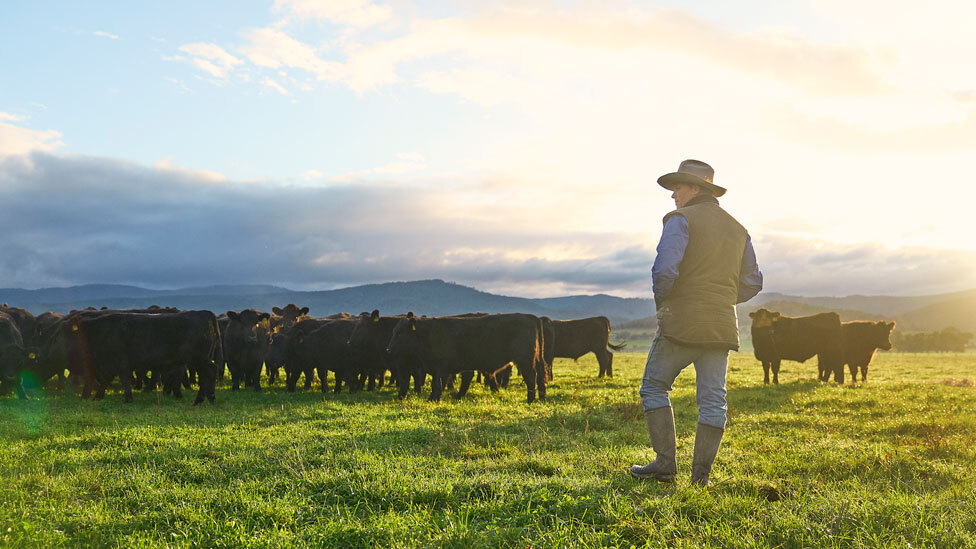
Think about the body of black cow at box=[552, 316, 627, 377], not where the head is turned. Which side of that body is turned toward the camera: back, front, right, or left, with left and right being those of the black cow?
left

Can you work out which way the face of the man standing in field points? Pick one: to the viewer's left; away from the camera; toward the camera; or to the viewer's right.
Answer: to the viewer's left

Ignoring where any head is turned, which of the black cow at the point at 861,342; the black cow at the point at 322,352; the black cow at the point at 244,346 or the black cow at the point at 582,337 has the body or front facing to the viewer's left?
the black cow at the point at 582,337

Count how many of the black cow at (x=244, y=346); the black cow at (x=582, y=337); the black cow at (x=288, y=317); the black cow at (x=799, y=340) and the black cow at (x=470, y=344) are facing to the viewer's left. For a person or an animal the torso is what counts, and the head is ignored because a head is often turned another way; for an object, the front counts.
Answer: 3

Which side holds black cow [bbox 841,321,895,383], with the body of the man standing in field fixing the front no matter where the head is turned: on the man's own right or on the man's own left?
on the man's own right

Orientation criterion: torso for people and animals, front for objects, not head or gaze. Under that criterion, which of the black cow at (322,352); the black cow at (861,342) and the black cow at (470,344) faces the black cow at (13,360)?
the black cow at (470,344)

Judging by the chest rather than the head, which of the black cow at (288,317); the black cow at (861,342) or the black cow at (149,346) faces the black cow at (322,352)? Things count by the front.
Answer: the black cow at (288,317)

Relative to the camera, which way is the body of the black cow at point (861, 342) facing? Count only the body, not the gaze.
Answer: to the viewer's right
